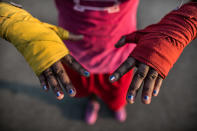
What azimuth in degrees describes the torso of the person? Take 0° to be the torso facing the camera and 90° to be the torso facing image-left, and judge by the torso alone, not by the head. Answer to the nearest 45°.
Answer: approximately 0°
